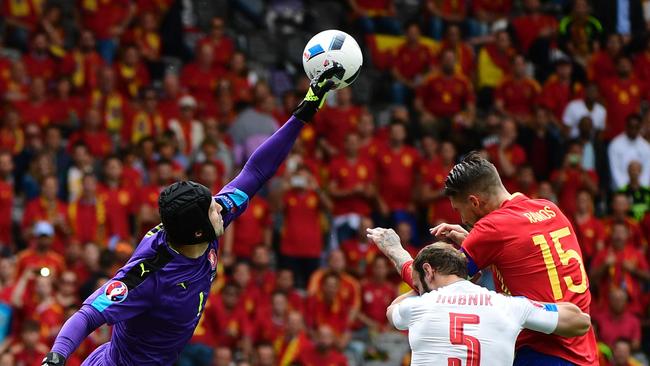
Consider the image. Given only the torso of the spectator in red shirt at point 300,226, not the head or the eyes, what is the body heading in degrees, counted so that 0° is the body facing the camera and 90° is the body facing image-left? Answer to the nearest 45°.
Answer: approximately 0°

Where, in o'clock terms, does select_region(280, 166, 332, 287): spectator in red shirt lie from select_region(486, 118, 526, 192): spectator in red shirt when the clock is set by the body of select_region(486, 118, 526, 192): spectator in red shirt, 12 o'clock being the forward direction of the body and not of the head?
select_region(280, 166, 332, 287): spectator in red shirt is roughly at 2 o'clock from select_region(486, 118, 526, 192): spectator in red shirt.

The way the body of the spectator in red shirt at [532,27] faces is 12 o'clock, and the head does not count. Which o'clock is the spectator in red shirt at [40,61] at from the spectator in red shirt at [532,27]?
the spectator in red shirt at [40,61] is roughly at 2 o'clock from the spectator in red shirt at [532,27].

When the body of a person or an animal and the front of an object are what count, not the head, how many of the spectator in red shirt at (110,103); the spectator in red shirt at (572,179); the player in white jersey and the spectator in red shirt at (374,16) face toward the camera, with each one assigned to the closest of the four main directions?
3

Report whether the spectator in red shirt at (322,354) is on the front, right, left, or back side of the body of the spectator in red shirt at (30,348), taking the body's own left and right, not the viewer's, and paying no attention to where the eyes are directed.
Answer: left

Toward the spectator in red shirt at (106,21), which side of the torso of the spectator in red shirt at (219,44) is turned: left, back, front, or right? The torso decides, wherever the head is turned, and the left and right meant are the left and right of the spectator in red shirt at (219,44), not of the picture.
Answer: right
